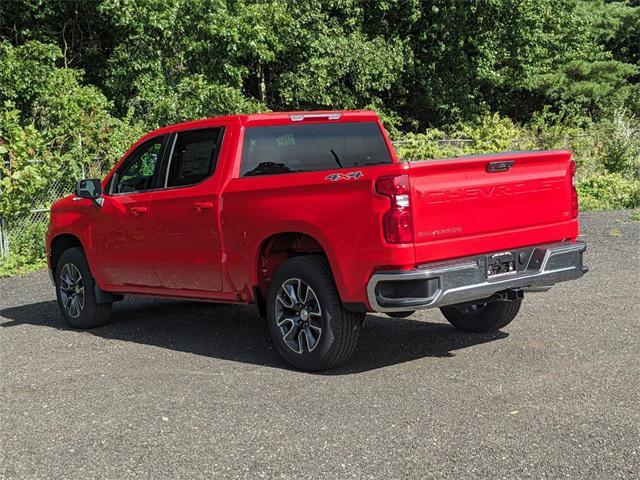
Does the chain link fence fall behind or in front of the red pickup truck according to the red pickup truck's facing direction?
in front

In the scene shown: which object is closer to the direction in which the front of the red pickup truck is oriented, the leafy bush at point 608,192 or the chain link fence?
the chain link fence

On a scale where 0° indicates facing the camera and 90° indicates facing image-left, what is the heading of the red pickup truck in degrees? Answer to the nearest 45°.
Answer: approximately 135°

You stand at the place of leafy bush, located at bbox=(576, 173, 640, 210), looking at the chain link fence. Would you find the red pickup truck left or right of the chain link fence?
left

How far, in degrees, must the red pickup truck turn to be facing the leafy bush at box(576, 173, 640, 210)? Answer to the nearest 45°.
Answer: approximately 90° to its right
